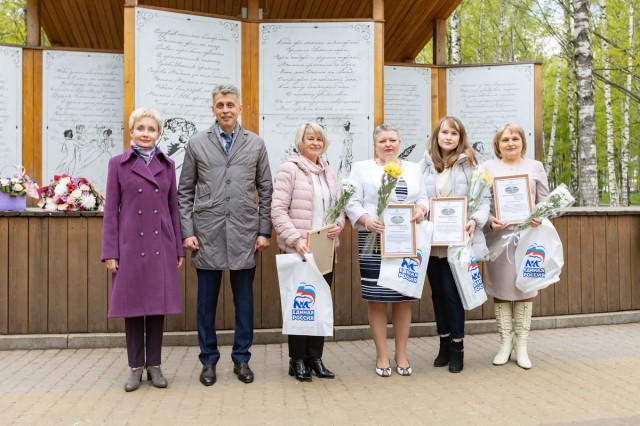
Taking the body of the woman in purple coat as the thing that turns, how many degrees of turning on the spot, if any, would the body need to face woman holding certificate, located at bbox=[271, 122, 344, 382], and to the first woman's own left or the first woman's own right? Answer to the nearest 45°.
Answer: approximately 90° to the first woman's own left

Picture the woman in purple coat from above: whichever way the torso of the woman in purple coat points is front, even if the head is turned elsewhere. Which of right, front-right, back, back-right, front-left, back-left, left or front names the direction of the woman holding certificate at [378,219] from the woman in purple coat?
left

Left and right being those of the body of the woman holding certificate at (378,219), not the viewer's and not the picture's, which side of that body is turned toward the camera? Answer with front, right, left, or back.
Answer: front

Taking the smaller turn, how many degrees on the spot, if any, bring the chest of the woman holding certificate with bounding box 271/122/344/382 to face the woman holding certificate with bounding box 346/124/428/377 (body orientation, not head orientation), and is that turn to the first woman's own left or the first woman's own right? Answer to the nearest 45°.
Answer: approximately 45° to the first woman's own left

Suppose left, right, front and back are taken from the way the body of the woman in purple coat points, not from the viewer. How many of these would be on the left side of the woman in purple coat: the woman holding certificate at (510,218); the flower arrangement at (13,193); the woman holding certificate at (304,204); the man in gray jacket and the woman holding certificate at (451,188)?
4

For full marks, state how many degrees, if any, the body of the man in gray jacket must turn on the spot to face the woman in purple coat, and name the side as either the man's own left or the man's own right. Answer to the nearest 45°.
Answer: approximately 90° to the man's own right

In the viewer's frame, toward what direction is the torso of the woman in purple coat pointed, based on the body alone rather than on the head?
toward the camera

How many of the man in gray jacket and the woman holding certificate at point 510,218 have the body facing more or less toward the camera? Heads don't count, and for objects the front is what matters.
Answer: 2

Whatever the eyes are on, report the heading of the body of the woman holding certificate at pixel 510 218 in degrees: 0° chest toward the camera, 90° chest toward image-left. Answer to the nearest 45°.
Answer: approximately 0°

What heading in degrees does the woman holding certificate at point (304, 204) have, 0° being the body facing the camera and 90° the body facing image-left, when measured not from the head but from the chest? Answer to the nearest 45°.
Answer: approximately 315°
